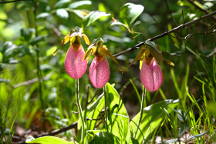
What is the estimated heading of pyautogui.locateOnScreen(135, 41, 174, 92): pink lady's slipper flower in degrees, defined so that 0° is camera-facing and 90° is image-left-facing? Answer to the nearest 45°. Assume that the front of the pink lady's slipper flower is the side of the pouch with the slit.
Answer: approximately 0°

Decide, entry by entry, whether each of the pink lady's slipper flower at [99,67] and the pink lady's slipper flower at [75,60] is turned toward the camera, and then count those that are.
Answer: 2

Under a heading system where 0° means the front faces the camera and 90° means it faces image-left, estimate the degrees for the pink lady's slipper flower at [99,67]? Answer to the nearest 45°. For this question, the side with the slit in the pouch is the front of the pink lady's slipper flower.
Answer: approximately 0°

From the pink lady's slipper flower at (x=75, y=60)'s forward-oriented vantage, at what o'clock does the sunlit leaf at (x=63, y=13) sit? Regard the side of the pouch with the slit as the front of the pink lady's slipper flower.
The sunlit leaf is roughly at 6 o'clock from the pink lady's slipper flower.
